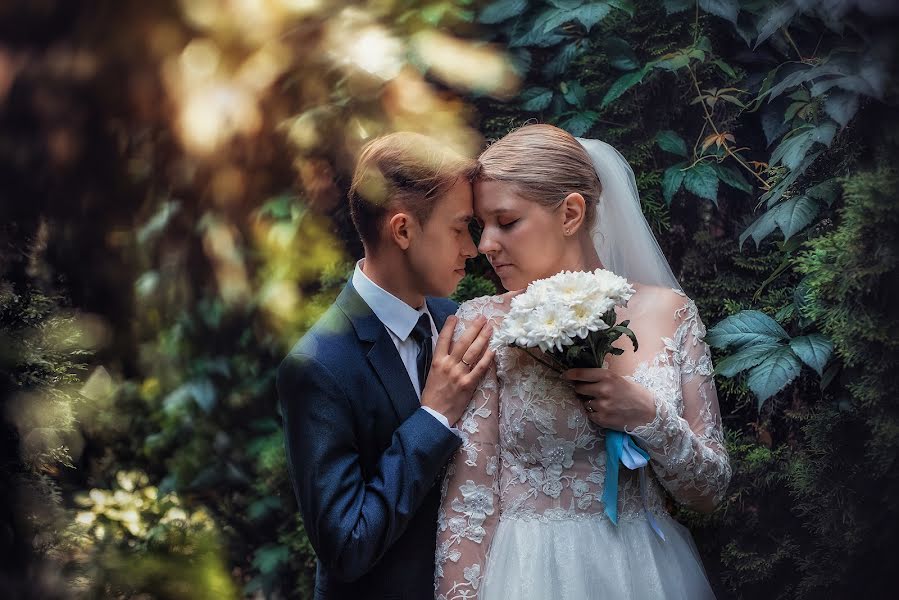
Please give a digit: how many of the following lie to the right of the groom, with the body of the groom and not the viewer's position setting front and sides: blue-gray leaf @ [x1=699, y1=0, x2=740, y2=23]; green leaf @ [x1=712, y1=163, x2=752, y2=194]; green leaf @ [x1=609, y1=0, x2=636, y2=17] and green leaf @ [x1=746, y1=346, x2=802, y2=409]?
0

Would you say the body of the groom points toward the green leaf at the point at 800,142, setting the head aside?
no

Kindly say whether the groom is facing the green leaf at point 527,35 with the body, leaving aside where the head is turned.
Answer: no

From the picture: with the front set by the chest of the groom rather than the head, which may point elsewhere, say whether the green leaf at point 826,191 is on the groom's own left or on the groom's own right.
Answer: on the groom's own left

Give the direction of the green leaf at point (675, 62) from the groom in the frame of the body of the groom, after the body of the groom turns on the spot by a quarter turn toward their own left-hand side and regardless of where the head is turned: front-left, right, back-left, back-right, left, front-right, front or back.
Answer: front

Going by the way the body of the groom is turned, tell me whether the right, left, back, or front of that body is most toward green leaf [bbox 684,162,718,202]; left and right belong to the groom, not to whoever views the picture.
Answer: left

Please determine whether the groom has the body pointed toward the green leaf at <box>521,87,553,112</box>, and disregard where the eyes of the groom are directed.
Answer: no

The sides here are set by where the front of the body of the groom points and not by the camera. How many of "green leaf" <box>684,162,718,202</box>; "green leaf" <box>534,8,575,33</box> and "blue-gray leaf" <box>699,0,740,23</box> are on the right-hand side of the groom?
0

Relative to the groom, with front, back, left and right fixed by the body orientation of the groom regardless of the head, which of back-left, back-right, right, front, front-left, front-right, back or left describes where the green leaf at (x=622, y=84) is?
left

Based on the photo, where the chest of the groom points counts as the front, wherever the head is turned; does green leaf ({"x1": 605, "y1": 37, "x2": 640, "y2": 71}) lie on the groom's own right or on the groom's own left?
on the groom's own left

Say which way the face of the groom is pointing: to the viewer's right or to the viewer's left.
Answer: to the viewer's right

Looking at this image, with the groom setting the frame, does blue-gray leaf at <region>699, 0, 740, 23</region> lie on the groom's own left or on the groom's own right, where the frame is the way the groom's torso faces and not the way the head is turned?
on the groom's own left

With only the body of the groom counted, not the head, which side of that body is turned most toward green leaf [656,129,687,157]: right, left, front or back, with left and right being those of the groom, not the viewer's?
left

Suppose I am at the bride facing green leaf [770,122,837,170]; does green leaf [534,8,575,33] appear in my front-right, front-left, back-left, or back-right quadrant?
front-left

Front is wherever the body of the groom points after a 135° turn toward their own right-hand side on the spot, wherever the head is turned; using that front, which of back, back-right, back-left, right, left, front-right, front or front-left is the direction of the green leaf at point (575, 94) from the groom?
back-right
